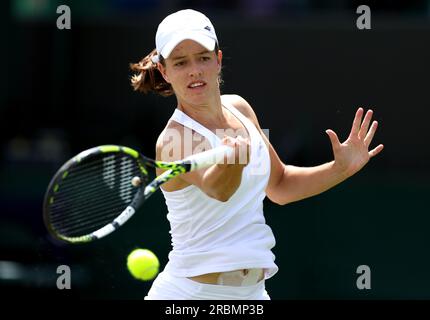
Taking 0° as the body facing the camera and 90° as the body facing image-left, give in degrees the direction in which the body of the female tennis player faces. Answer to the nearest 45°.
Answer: approximately 315°
